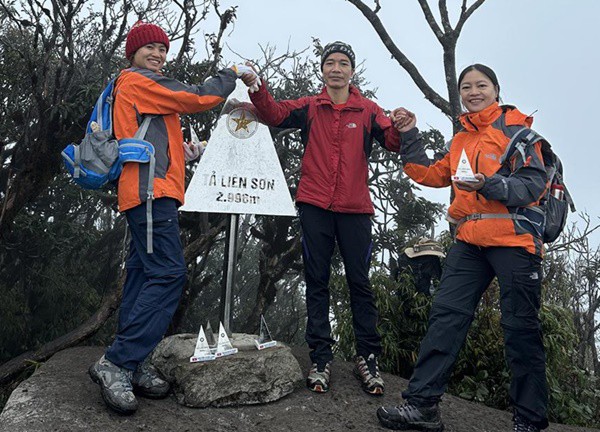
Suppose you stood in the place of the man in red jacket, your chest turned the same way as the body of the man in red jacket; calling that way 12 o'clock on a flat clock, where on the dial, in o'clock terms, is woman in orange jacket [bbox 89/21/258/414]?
The woman in orange jacket is roughly at 2 o'clock from the man in red jacket.

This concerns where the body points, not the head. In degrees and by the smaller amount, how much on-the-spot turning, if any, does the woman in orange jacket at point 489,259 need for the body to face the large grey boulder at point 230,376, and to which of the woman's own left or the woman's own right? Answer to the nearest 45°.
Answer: approximately 45° to the woman's own right

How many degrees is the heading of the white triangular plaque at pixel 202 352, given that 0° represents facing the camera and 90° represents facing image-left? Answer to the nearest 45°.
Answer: approximately 0°
